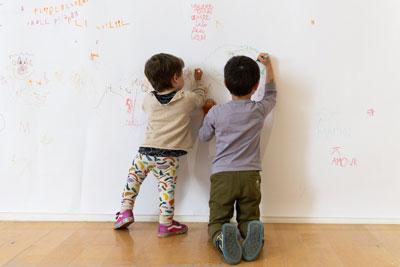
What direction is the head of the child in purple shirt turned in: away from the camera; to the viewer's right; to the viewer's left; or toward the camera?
away from the camera

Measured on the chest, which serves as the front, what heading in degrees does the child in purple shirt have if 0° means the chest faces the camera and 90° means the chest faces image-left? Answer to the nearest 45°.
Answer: approximately 180°

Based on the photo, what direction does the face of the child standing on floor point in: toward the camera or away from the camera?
away from the camera
